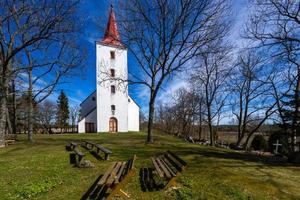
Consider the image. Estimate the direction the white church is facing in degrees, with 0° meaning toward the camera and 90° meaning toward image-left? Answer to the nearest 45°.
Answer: approximately 0°

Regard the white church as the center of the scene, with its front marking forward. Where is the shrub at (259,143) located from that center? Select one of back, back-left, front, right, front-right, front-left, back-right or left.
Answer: front-left
